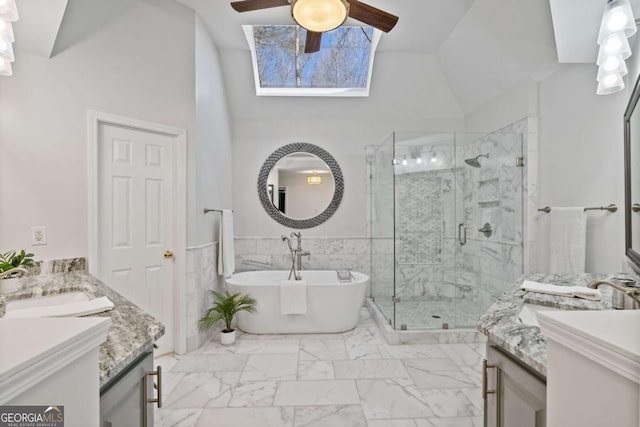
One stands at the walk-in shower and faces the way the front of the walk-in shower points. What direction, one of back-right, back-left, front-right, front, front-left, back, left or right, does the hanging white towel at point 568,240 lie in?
front-left

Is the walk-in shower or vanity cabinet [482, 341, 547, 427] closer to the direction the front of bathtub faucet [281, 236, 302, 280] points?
the vanity cabinet

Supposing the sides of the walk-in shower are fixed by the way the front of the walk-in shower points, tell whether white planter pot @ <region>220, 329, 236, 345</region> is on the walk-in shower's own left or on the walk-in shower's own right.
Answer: on the walk-in shower's own right

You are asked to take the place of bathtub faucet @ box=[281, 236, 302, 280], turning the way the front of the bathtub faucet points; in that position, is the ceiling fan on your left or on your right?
on your left

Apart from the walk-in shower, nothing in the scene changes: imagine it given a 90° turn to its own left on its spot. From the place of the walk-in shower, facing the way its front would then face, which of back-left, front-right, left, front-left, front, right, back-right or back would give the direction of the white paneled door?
back-right

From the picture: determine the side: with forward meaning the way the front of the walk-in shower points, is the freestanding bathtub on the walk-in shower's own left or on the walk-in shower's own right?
on the walk-in shower's own right

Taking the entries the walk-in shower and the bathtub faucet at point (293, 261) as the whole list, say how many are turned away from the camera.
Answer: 0

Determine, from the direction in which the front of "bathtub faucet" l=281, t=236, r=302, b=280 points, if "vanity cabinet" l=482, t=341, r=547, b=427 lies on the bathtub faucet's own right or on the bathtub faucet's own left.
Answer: on the bathtub faucet's own left

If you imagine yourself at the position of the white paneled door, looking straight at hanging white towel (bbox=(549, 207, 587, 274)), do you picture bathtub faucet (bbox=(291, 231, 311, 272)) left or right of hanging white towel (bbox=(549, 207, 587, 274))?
left

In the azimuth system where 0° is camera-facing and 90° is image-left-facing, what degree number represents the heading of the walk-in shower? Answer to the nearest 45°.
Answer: approximately 0°

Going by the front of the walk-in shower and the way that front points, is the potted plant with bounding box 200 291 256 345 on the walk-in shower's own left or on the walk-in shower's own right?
on the walk-in shower's own right
